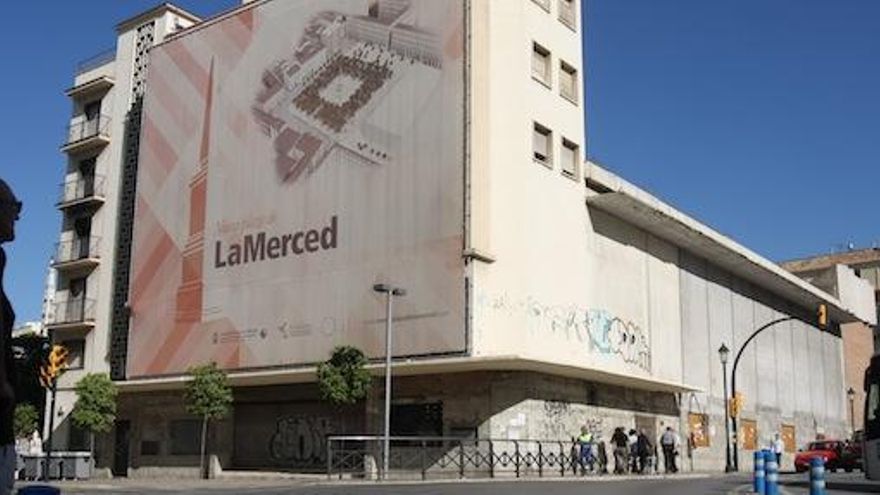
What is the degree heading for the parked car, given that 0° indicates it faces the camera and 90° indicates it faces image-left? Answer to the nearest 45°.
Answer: approximately 45°

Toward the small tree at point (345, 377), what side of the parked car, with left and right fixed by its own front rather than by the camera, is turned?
front

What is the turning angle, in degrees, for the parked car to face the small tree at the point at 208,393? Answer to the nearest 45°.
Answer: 0° — it already faces it

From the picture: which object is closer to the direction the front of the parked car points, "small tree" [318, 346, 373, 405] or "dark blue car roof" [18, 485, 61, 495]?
the small tree

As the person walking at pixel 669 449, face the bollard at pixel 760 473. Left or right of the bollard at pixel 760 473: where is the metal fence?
right

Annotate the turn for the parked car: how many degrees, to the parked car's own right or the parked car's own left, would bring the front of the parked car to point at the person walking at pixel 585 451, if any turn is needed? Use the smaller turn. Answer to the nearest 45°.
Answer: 0° — it already faces them

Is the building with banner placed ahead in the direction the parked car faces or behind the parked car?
ahead

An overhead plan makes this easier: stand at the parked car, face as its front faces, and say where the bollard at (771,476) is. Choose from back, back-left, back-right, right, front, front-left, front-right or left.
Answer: front-left

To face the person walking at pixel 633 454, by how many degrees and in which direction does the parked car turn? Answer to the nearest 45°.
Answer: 0° — it already faces them

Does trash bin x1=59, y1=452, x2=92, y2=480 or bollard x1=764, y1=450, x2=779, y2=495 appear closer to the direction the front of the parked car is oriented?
the trash bin

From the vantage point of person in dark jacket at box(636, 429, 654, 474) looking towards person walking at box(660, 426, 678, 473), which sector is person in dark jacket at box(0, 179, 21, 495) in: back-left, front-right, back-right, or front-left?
back-right

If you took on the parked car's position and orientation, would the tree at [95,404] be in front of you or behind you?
in front

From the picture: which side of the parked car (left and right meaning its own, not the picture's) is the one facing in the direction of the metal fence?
front
